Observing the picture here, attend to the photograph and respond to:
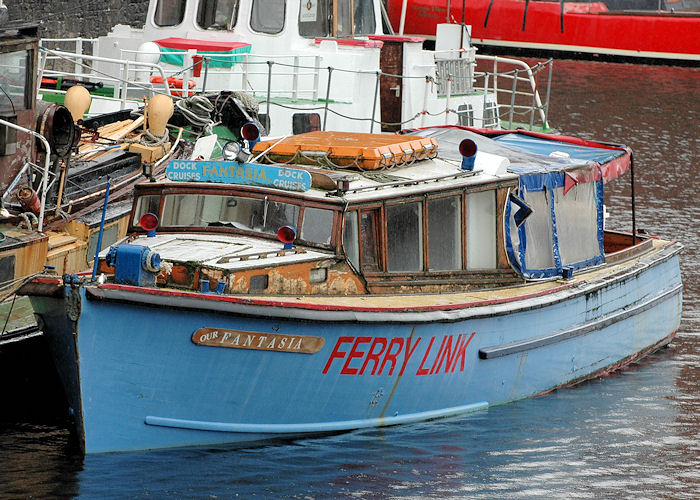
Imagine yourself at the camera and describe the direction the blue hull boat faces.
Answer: facing the viewer and to the left of the viewer

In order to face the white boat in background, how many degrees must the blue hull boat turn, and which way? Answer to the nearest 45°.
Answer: approximately 135° to its right
